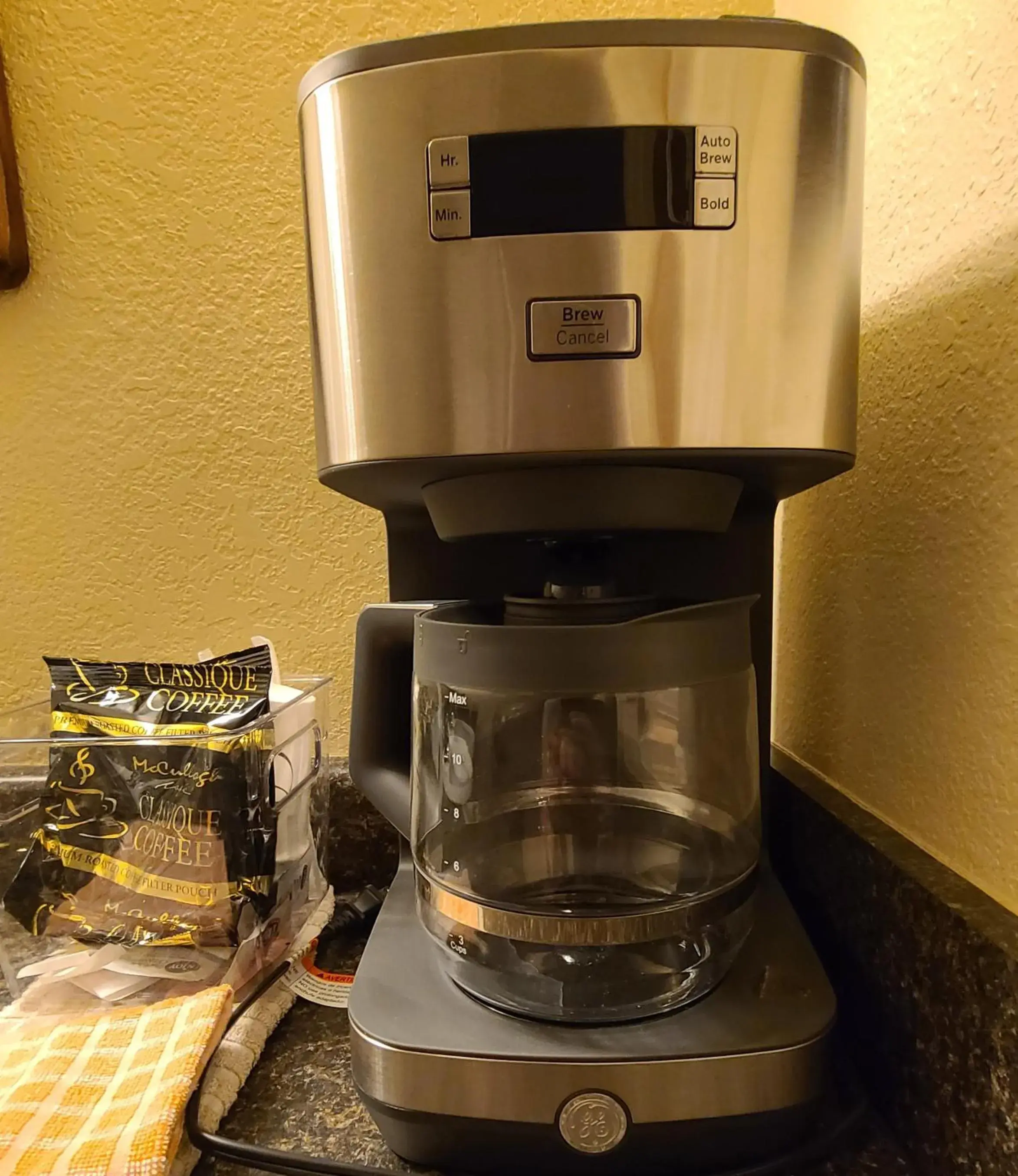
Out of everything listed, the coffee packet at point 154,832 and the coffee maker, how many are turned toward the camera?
2

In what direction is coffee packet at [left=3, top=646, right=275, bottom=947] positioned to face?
toward the camera

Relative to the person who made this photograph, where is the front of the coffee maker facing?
facing the viewer
